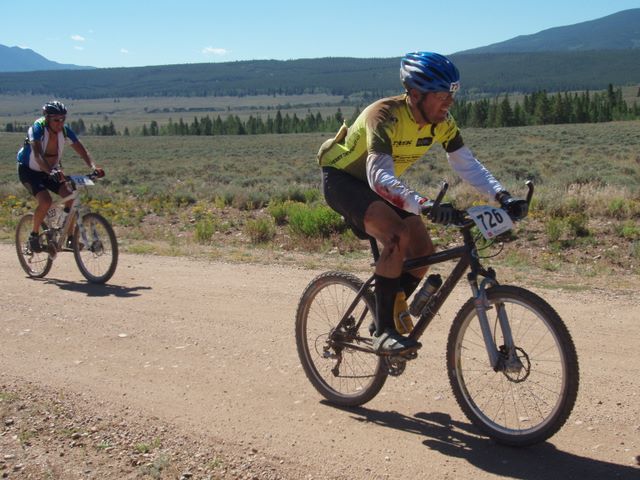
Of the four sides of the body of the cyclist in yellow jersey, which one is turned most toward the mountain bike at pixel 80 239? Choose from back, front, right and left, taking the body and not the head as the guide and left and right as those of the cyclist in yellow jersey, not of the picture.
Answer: back

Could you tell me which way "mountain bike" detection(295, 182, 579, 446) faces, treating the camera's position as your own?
facing the viewer and to the right of the viewer

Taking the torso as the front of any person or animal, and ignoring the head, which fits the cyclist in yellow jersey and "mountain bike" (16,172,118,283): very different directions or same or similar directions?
same or similar directions

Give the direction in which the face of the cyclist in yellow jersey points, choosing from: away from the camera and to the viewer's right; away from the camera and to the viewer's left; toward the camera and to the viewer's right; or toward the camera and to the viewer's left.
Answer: toward the camera and to the viewer's right

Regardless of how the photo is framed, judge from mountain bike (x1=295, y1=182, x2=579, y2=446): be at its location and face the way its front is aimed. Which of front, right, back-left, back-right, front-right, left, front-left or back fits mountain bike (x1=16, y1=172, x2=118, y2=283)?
back

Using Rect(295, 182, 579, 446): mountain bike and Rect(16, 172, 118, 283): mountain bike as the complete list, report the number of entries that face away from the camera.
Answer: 0

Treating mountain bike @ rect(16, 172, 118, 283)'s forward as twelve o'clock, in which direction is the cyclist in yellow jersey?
The cyclist in yellow jersey is roughly at 1 o'clock from the mountain bike.
